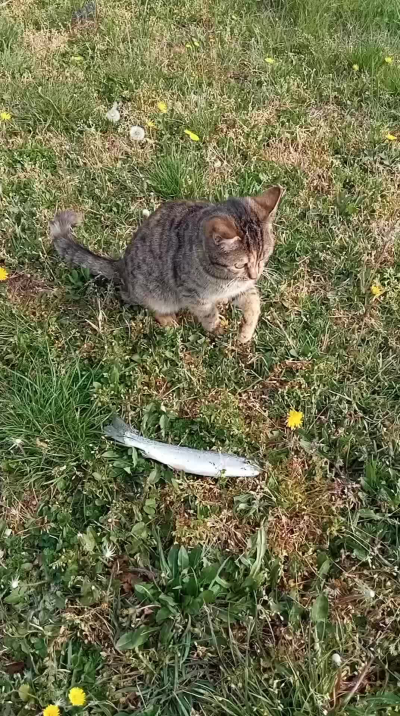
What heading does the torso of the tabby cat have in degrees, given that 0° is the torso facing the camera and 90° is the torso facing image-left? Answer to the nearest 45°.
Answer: approximately 315°

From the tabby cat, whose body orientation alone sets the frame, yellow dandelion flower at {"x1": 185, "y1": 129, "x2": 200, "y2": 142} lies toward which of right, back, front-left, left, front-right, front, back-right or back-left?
back-left
